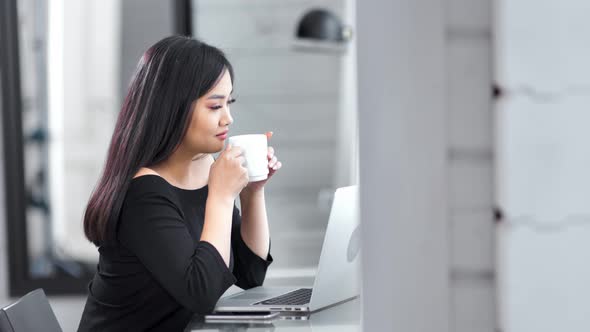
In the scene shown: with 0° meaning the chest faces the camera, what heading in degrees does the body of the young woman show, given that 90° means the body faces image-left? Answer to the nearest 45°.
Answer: approximately 315°

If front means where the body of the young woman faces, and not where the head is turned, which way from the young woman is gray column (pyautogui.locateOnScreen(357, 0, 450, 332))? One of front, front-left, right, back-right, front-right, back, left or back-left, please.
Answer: front-right

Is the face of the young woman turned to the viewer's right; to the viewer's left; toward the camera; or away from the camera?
to the viewer's right

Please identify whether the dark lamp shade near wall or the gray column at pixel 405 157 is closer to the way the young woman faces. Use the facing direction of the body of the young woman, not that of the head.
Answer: the gray column

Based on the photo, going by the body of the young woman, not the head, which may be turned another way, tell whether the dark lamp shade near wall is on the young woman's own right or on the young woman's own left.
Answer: on the young woman's own left
